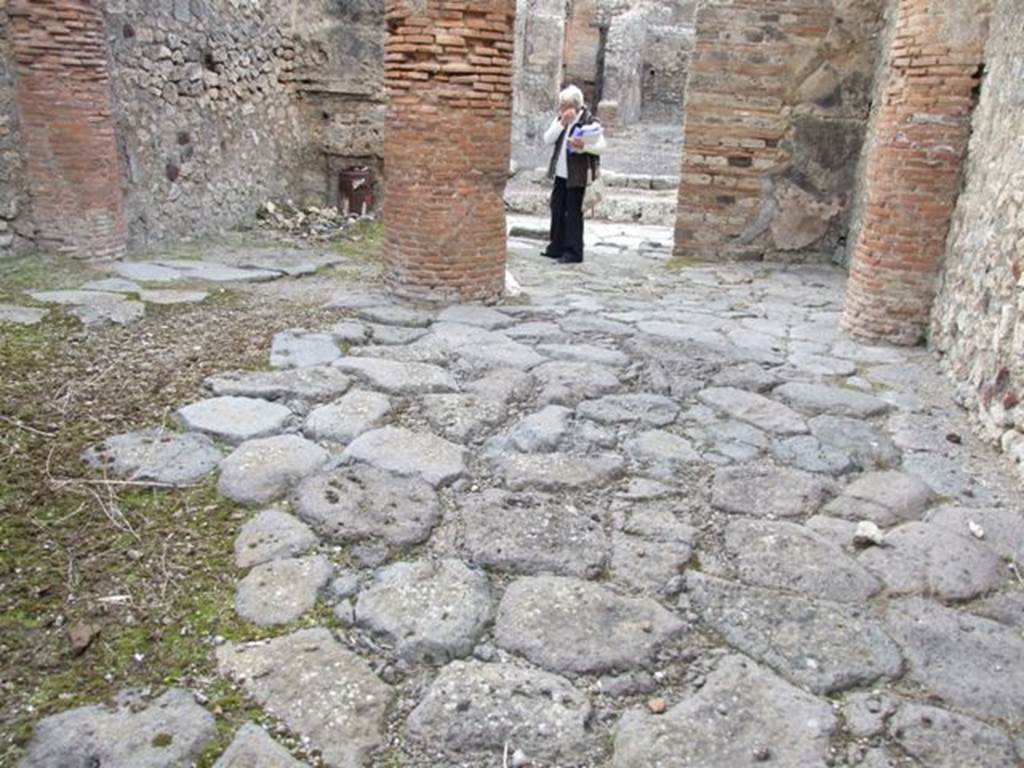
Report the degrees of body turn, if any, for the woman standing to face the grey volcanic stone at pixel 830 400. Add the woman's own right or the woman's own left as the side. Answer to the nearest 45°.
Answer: approximately 45° to the woman's own left

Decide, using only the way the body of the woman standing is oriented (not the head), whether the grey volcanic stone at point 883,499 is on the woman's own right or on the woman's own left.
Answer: on the woman's own left

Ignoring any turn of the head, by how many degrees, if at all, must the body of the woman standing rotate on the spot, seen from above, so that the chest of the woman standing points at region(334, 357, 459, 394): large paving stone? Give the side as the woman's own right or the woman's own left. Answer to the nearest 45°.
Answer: approximately 45° to the woman's own left

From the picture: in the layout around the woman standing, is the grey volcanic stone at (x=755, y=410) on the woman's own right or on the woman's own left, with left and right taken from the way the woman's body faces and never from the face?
on the woman's own left

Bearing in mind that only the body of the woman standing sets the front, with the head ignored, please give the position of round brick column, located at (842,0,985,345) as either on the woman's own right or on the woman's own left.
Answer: on the woman's own left

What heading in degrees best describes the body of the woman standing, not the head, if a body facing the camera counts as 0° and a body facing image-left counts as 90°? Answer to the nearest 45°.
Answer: approximately 45°

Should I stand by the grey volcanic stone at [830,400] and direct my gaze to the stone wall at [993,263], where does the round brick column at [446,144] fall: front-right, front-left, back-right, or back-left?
back-left
